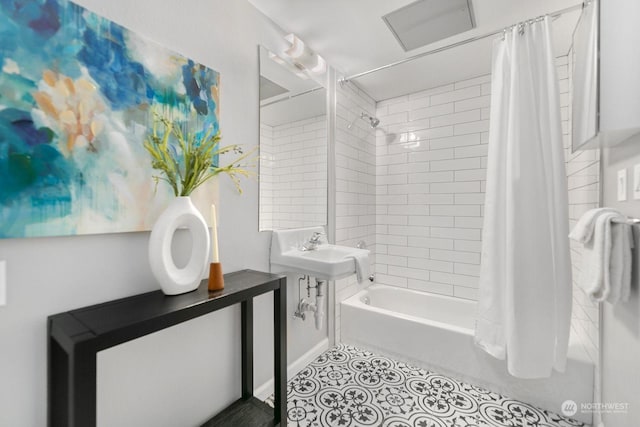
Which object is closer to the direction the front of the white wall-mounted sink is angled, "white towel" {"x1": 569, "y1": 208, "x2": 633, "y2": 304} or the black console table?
the white towel

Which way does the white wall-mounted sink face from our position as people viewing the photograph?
facing the viewer and to the right of the viewer

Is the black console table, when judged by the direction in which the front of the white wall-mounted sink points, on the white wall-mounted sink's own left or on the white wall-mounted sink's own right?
on the white wall-mounted sink's own right

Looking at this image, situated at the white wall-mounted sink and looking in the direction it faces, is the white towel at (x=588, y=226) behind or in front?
in front

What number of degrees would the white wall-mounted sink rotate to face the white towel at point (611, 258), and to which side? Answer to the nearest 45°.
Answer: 0° — it already faces it

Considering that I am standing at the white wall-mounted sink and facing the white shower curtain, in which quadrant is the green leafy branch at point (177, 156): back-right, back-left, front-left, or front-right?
back-right

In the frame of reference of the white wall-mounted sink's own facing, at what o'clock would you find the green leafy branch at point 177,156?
The green leafy branch is roughly at 3 o'clock from the white wall-mounted sink.

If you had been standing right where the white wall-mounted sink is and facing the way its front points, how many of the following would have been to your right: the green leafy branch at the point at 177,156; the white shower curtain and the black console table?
2

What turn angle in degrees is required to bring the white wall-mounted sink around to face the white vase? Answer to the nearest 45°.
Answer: approximately 90° to its right
